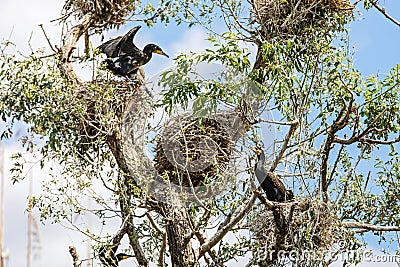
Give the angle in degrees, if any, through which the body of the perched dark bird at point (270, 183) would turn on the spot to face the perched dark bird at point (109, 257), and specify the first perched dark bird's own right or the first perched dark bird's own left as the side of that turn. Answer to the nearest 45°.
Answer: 0° — it already faces it

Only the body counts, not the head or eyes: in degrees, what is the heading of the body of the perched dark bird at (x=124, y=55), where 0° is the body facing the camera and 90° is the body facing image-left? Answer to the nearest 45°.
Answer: approximately 270°

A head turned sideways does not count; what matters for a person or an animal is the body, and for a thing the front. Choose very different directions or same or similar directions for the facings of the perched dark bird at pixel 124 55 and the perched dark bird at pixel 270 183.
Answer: very different directions

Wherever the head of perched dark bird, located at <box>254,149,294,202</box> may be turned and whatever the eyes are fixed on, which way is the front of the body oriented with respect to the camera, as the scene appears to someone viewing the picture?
to the viewer's left

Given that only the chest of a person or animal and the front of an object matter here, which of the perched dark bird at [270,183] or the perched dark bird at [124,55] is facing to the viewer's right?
the perched dark bird at [124,55]
